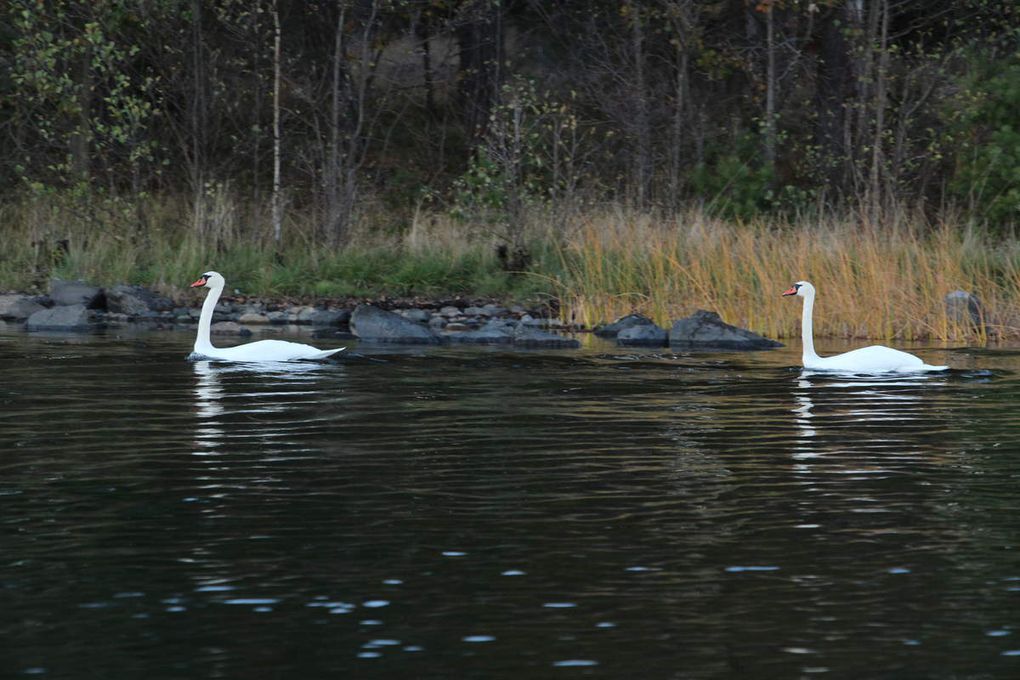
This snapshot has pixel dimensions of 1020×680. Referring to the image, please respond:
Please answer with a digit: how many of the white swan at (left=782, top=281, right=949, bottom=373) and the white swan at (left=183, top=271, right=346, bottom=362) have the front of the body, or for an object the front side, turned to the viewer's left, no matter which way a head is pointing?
2

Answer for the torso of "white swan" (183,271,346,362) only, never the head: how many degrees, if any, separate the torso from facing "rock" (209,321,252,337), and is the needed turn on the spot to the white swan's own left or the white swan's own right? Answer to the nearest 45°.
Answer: approximately 90° to the white swan's own right

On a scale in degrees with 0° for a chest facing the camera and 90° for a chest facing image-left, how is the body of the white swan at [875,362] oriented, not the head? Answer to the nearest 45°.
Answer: approximately 90°

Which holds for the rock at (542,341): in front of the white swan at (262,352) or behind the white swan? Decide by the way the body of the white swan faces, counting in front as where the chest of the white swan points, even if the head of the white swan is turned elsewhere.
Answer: behind

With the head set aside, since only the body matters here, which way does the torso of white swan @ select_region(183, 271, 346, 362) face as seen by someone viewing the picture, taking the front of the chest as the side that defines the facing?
to the viewer's left

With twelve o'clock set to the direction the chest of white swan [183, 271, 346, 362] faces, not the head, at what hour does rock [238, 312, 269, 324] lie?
The rock is roughly at 3 o'clock from the white swan.

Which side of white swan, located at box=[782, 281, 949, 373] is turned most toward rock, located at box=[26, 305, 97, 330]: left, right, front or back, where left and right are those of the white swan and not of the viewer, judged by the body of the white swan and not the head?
front
